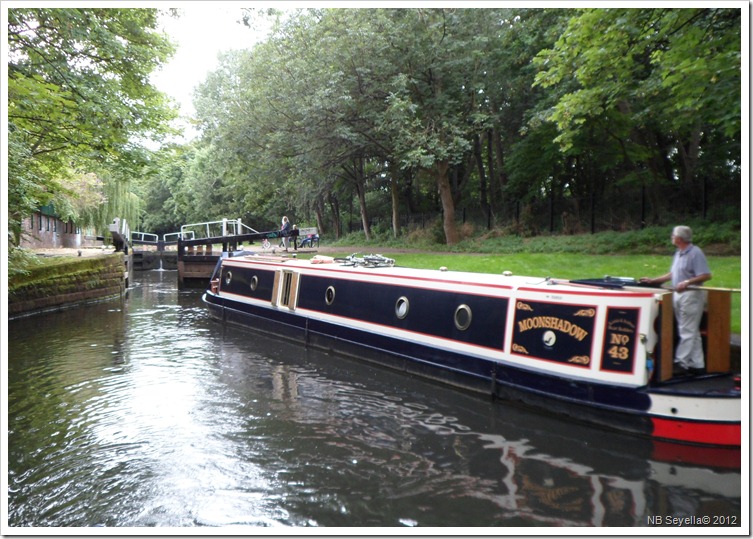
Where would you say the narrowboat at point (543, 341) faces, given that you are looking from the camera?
facing away from the viewer and to the left of the viewer

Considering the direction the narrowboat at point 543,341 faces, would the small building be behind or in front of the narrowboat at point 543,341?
in front
